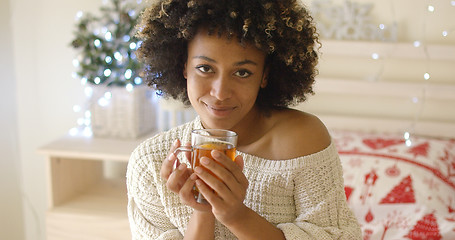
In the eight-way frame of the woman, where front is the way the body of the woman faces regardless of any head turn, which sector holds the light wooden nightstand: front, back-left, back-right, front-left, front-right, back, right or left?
back-right

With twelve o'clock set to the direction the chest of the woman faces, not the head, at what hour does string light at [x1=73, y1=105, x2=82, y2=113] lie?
The string light is roughly at 5 o'clock from the woman.

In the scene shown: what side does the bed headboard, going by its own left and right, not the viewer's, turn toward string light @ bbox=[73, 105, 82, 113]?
right

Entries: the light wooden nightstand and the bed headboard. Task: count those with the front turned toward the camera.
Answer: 2

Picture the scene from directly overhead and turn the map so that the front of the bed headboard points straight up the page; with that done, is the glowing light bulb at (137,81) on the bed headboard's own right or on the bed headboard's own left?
on the bed headboard's own right

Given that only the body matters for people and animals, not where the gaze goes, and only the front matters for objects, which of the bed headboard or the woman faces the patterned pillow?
the bed headboard

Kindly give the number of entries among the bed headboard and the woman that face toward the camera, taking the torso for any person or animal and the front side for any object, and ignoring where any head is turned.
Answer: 2

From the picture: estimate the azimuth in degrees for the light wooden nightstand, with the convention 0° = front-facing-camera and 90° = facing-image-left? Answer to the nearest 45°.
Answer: approximately 0°

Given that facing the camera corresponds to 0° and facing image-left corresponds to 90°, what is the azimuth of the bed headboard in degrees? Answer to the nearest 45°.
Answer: approximately 0°
